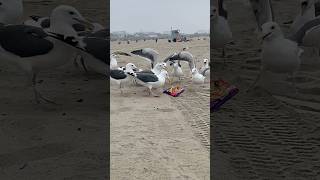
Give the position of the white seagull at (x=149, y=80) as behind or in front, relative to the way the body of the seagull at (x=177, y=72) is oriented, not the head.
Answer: in front

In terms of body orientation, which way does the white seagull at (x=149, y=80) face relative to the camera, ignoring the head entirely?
to the viewer's right

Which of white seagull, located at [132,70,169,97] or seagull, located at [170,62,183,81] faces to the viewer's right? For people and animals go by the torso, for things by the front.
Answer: the white seagull
